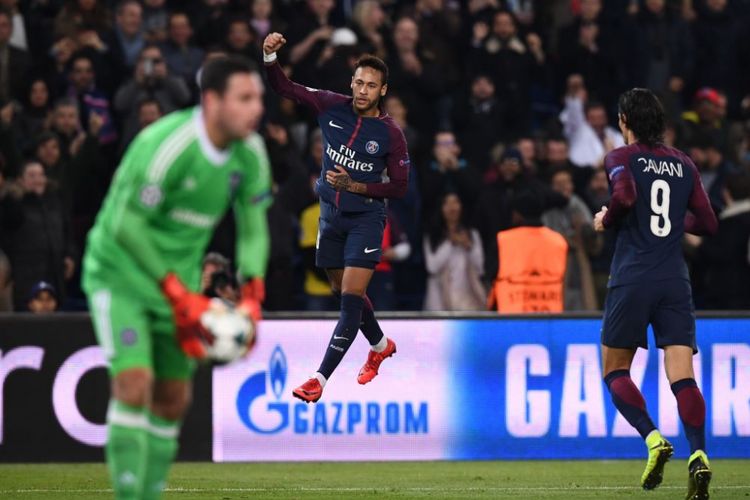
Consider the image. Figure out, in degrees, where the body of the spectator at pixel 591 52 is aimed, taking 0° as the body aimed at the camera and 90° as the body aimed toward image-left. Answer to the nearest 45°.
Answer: approximately 0°

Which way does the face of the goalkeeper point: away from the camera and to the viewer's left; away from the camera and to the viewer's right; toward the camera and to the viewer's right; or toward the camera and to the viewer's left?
toward the camera and to the viewer's right

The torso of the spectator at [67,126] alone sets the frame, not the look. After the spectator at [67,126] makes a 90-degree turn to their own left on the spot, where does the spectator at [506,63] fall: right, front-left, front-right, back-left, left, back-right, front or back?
front

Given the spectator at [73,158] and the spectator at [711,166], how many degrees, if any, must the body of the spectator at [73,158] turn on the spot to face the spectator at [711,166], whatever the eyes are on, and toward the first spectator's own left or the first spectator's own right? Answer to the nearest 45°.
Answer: approximately 90° to the first spectator's own left

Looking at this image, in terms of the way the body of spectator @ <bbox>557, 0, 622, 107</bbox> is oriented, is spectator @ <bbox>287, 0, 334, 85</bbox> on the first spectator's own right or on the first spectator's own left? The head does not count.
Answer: on the first spectator's own right

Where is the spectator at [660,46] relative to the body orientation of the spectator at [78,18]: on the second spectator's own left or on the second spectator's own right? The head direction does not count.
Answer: on the second spectator's own left

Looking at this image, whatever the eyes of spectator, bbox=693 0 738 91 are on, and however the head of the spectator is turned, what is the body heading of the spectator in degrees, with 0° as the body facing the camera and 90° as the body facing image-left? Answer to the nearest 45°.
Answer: approximately 0°

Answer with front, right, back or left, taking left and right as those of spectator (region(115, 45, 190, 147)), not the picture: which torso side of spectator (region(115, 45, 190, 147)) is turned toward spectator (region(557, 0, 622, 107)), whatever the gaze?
left

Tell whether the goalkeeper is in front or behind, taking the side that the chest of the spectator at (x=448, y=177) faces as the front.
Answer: in front
